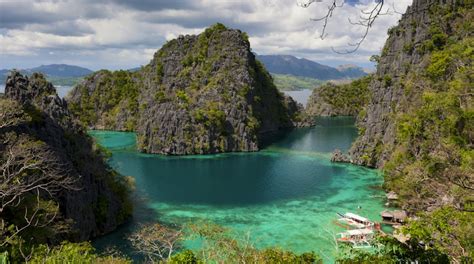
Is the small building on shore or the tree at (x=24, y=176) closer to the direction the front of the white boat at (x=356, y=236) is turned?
the tree

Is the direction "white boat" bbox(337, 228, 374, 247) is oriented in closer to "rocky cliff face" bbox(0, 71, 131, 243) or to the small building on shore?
the rocky cliff face

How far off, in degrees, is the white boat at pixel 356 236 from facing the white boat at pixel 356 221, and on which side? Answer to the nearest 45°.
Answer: approximately 90° to its right

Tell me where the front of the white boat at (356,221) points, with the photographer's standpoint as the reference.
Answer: facing to the left of the viewer

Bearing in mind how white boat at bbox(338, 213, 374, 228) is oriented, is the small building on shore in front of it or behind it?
behind

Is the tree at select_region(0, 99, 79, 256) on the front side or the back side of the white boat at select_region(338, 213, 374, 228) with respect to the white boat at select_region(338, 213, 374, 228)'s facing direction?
on the front side

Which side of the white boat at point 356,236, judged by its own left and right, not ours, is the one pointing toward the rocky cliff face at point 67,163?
front

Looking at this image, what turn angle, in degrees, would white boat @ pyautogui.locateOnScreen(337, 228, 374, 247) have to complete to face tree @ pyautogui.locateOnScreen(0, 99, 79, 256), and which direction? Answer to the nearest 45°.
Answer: approximately 45° to its left

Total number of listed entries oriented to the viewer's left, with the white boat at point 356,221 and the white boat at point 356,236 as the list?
2

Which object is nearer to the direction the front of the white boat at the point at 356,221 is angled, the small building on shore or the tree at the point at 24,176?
the tree

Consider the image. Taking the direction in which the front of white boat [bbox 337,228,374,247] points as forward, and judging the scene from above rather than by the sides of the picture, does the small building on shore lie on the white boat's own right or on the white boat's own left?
on the white boat's own right

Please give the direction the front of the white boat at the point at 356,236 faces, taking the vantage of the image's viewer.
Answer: facing to the left of the viewer
